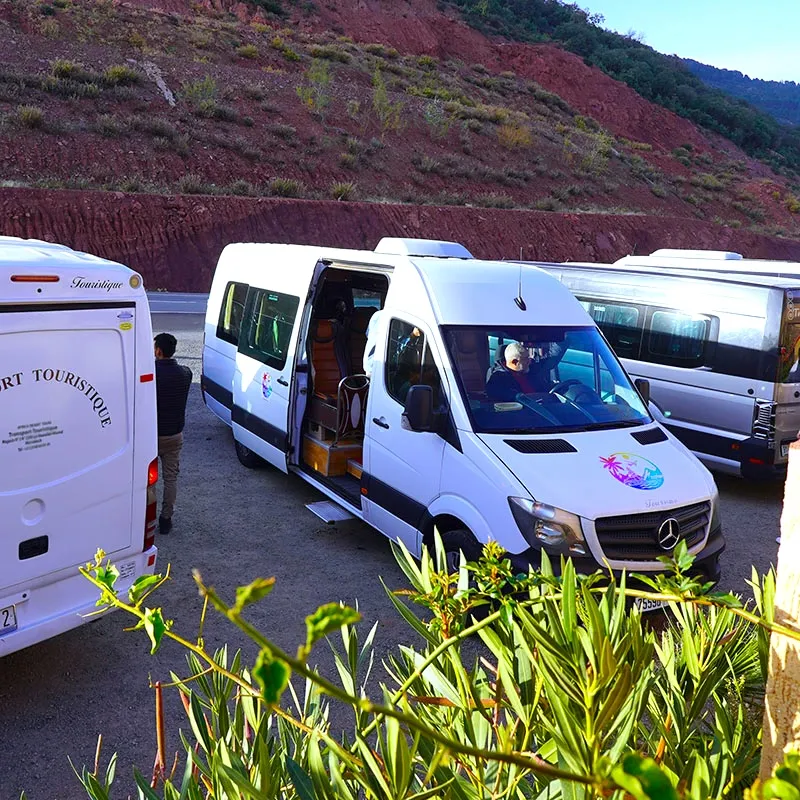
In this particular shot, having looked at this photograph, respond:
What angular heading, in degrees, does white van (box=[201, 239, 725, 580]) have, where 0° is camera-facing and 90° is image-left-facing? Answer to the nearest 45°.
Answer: approximately 315°

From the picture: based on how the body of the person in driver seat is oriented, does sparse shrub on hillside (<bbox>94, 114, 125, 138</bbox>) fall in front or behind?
behind

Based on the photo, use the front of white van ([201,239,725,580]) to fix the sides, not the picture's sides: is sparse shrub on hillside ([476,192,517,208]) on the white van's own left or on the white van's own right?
on the white van's own left

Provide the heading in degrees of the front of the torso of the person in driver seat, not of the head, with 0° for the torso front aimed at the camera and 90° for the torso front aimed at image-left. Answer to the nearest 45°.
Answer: approximately 315°

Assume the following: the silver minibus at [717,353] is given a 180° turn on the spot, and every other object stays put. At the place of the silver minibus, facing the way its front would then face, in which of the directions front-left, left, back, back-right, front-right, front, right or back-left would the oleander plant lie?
front-right

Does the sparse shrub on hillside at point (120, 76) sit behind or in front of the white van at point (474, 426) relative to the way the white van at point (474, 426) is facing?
behind

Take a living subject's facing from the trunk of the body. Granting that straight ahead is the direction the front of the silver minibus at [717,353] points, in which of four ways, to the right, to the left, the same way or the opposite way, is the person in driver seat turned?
the opposite way

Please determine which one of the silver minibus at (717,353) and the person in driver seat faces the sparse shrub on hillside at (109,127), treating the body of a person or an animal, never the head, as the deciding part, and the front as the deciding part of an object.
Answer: the silver minibus

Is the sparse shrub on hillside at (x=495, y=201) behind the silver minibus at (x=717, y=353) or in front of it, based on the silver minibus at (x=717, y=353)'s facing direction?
in front

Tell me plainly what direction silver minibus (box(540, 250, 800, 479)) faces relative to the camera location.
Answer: facing away from the viewer and to the left of the viewer
